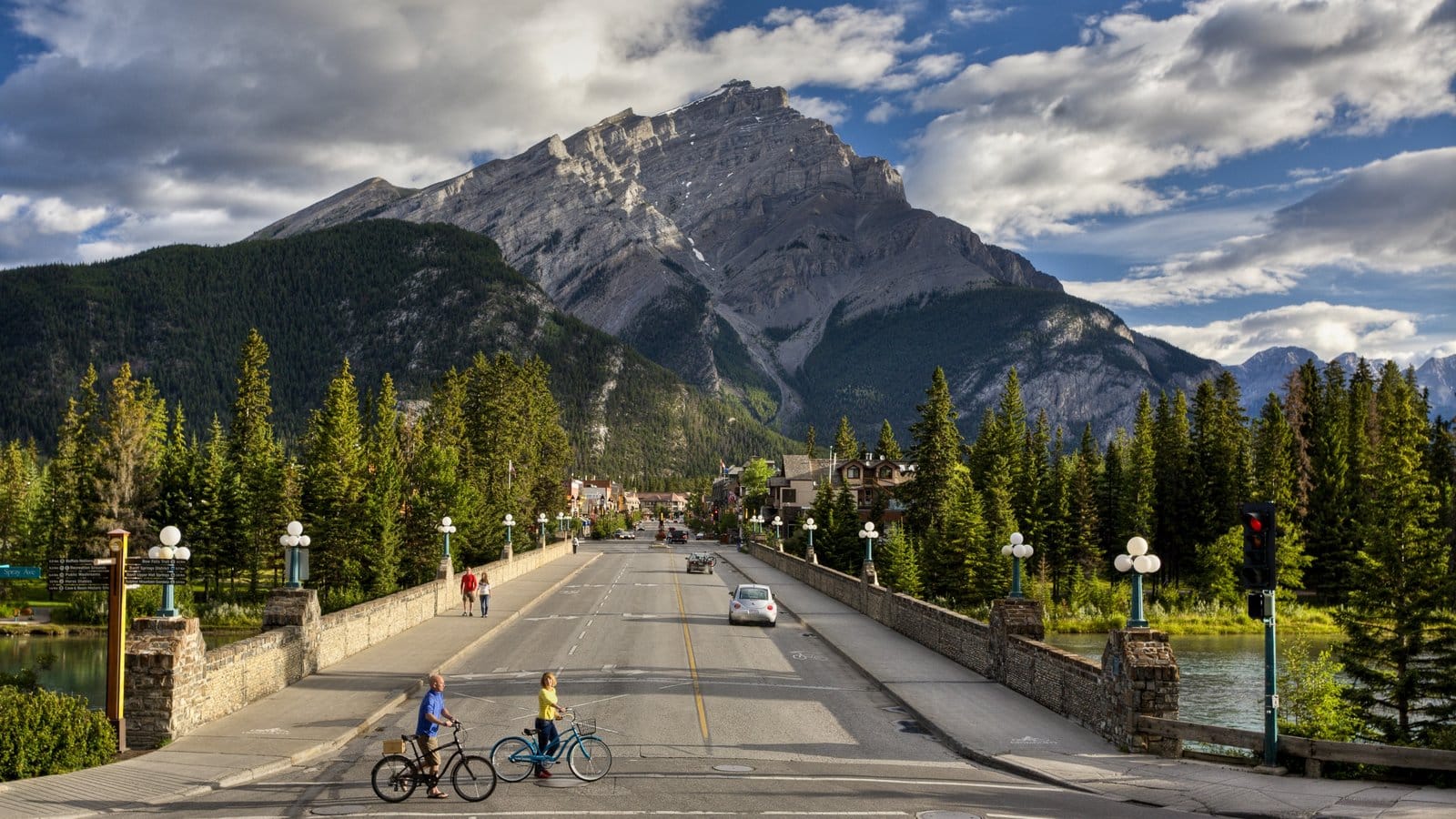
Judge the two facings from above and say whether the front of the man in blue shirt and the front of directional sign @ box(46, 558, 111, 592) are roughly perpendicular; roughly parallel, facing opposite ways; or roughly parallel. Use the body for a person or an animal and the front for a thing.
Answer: roughly perpendicular

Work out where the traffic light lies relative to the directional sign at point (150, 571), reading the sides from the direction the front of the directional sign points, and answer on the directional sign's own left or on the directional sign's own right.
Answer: on the directional sign's own left

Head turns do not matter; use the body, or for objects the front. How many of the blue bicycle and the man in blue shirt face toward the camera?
0

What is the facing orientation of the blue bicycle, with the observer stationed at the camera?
facing to the right of the viewer

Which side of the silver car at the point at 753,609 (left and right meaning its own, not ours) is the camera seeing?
back

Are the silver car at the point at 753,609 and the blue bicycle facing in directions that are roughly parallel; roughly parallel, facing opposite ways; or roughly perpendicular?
roughly perpendicular

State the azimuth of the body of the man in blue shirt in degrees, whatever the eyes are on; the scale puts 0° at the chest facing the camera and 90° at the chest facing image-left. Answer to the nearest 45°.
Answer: approximately 270°

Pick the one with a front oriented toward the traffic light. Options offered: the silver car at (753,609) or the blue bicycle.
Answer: the blue bicycle

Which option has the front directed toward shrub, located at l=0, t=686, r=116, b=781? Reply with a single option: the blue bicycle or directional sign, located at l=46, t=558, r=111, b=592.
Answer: the directional sign

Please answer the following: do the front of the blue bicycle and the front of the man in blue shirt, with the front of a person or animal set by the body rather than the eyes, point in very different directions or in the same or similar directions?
same or similar directions

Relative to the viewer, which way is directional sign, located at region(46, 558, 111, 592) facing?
toward the camera

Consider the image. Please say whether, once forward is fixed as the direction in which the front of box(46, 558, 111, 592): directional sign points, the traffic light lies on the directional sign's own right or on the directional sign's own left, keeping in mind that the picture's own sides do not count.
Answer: on the directional sign's own left

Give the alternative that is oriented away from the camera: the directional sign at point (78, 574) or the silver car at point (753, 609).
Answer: the silver car

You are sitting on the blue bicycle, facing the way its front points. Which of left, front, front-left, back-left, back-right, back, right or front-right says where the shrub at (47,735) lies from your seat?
back
